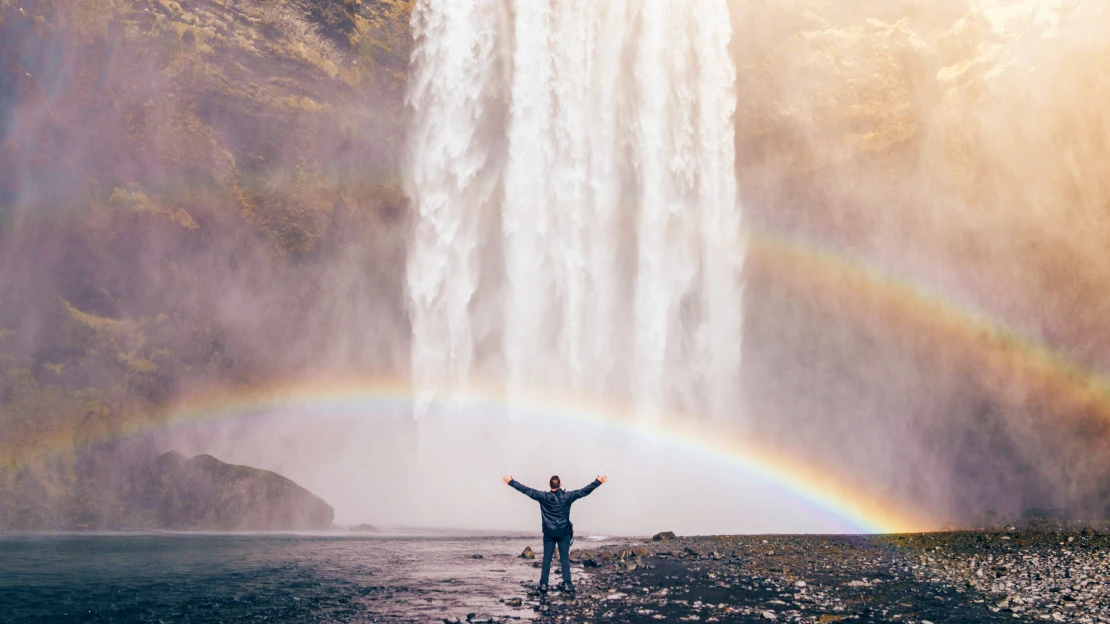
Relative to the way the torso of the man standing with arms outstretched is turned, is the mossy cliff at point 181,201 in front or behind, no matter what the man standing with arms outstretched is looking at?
in front

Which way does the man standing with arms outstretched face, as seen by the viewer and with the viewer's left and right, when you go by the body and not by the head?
facing away from the viewer

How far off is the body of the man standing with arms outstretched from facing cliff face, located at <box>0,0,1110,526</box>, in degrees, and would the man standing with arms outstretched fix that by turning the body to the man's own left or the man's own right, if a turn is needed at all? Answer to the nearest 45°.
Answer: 0° — they already face it

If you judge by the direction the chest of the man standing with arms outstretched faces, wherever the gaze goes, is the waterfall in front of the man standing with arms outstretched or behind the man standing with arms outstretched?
in front
